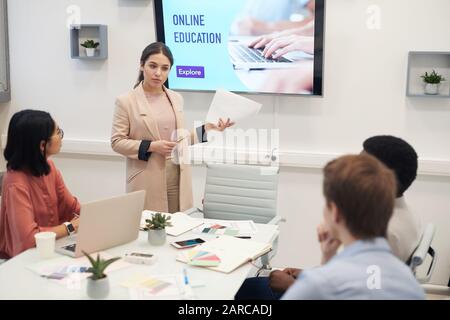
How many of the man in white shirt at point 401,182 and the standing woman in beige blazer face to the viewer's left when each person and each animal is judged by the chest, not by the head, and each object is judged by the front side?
1

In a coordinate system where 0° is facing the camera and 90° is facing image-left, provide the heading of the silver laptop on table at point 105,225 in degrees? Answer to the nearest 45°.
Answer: approximately 135°

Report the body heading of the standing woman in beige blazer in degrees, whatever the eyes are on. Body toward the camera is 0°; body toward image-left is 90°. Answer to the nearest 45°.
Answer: approximately 315°

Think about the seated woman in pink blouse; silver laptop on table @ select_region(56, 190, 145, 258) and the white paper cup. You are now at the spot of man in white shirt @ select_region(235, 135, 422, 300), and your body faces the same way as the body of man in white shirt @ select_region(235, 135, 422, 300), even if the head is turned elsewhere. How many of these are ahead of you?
3

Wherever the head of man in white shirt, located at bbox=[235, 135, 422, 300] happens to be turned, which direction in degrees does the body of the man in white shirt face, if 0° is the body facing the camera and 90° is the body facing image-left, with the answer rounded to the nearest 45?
approximately 90°
